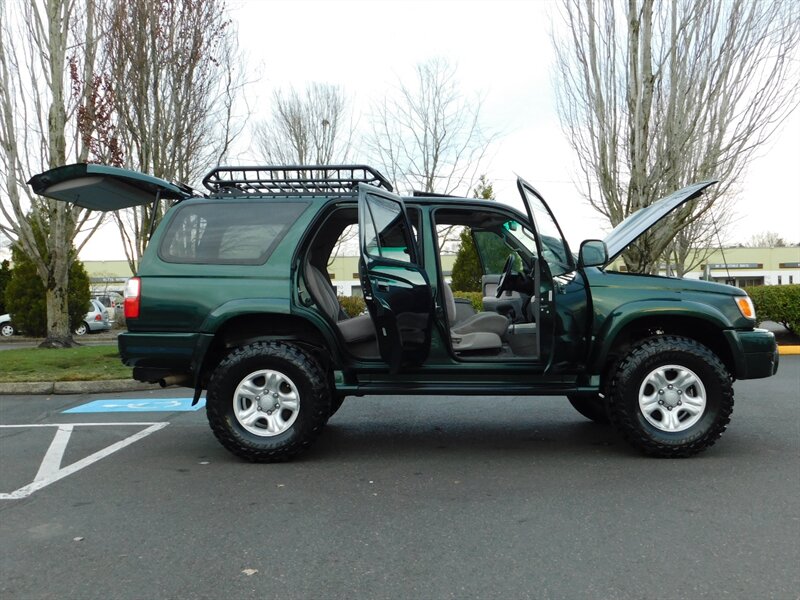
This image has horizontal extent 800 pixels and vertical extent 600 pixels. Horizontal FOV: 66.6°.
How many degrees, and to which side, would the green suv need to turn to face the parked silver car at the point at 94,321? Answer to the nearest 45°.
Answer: approximately 135° to its left

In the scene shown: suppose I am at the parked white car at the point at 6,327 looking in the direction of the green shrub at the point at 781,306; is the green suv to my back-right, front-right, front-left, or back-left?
front-right

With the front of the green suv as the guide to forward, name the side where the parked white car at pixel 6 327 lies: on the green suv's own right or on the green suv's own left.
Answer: on the green suv's own left

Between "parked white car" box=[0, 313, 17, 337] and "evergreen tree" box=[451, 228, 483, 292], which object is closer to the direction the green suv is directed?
the evergreen tree

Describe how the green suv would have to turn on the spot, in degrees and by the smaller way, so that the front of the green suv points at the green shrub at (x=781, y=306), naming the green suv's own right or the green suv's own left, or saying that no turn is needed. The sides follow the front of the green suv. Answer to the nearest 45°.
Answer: approximately 45° to the green suv's own left

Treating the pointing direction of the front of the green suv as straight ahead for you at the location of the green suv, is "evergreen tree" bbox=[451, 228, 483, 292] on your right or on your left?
on your left

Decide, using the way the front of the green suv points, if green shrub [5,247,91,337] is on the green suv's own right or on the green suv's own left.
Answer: on the green suv's own left

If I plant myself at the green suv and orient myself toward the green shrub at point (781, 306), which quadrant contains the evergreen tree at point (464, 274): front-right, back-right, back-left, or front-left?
front-left

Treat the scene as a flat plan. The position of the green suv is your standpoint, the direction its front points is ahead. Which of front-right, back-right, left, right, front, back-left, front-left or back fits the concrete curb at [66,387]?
back-left

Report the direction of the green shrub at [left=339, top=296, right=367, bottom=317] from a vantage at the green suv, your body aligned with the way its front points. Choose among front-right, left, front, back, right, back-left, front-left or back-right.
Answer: left

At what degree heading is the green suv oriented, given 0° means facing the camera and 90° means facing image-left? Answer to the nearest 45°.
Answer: approximately 270°
